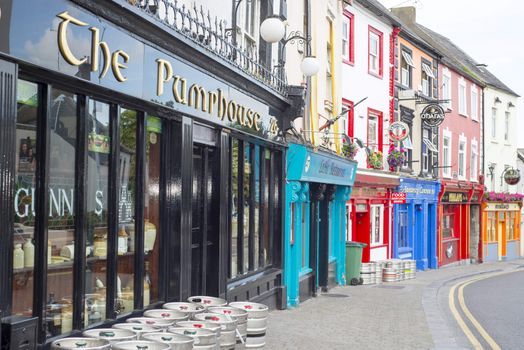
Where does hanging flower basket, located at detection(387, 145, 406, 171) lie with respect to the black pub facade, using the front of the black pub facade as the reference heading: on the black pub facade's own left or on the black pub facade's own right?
on the black pub facade's own left

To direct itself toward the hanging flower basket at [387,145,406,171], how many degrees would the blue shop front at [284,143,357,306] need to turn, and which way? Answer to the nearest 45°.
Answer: approximately 135° to its left

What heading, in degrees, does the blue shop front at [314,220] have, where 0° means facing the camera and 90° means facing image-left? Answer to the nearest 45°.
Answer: approximately 315°

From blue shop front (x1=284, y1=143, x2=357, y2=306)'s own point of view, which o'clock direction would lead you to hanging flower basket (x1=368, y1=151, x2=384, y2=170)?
The hanging flower basket is roughly at 8 o'clock from the blue shop front.

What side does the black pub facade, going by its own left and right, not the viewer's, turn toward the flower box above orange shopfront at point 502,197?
left

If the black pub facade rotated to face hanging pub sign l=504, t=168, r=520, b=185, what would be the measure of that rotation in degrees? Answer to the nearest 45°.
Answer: approximately 90° to its left
